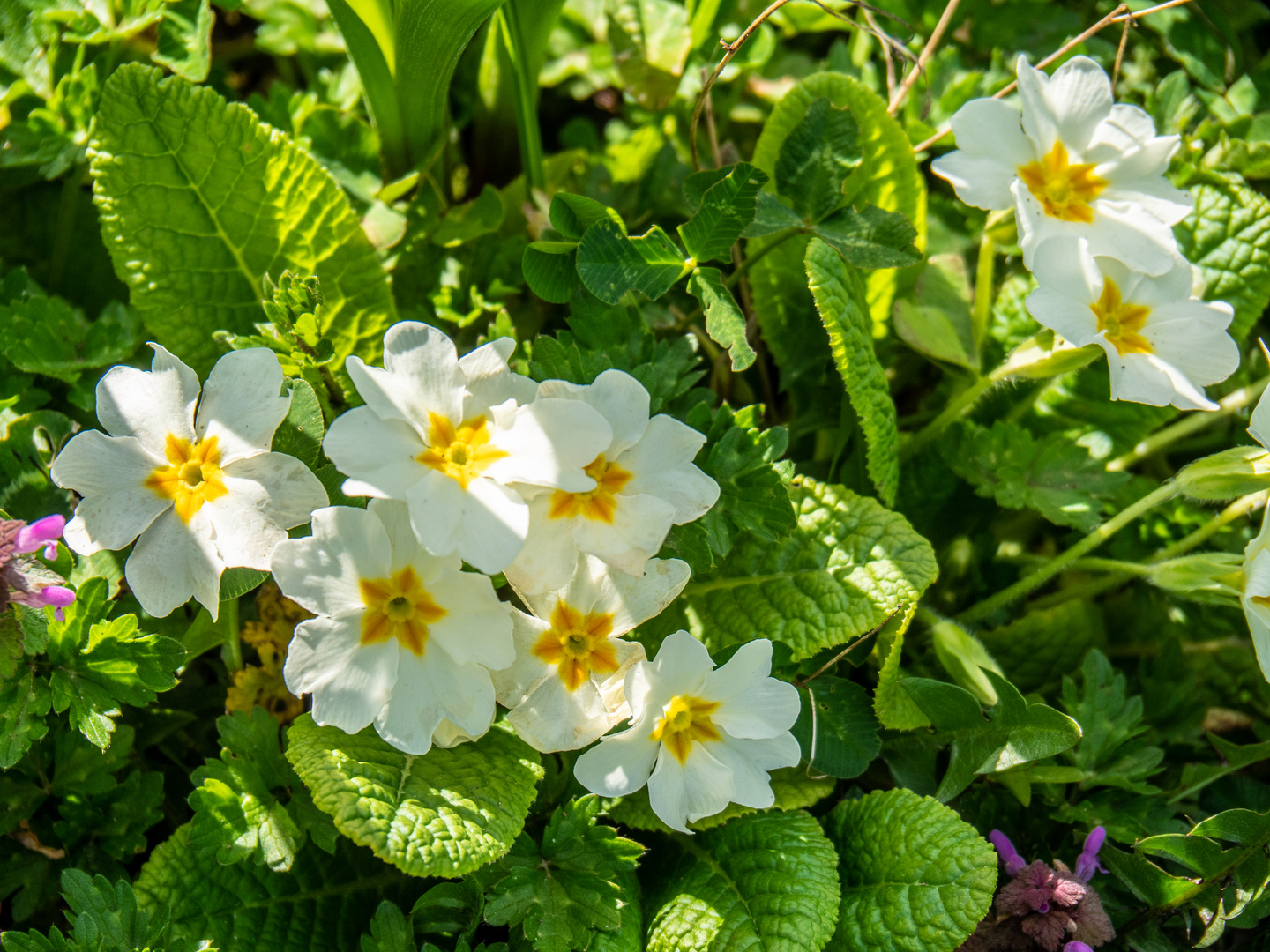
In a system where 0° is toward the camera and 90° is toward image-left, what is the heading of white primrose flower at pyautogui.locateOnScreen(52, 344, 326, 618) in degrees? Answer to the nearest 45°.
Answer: approximately 0°

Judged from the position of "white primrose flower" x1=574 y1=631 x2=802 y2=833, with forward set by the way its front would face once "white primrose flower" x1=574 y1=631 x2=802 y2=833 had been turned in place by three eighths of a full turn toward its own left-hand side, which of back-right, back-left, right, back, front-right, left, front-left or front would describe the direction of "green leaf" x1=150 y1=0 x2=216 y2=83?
left
